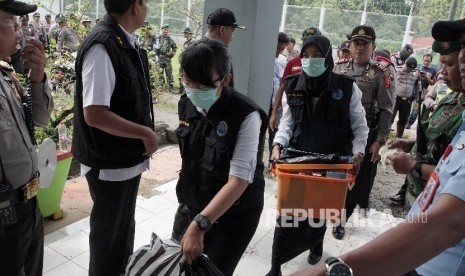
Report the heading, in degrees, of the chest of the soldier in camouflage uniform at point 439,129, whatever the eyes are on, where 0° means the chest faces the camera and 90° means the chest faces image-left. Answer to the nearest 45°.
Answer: approximately 90°

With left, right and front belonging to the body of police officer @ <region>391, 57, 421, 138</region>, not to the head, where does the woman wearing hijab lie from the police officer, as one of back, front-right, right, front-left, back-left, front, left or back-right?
front

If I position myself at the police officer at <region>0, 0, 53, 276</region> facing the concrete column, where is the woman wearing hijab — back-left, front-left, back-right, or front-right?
front-right

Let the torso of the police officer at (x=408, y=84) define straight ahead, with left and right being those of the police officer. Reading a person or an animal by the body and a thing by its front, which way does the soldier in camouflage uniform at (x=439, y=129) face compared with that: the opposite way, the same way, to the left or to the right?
to the right

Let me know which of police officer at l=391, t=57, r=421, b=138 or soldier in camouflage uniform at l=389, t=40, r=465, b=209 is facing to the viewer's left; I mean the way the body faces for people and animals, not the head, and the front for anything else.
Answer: the soldier in camouflage uniform

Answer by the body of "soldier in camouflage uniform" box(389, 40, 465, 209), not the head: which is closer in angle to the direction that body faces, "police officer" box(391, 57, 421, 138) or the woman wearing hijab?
the woman wearing hijab

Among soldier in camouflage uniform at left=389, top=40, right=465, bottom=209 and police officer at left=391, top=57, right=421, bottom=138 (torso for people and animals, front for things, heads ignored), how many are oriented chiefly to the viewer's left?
1

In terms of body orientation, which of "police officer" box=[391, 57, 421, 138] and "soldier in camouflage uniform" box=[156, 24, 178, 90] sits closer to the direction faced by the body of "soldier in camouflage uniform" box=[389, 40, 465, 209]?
the soldier in camouflage uniform

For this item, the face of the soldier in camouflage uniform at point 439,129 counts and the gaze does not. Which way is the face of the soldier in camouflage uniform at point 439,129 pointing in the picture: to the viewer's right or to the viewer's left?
to the viewer's left

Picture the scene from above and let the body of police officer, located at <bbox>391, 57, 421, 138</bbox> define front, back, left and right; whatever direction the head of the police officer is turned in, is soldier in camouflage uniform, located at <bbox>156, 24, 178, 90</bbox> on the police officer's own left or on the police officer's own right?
on the police officer's own right

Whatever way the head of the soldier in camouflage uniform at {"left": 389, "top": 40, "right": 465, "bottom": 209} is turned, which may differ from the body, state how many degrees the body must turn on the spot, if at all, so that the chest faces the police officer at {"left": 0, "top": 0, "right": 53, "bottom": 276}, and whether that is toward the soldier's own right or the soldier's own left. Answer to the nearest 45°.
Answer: approximately 45° to the soldier's own left

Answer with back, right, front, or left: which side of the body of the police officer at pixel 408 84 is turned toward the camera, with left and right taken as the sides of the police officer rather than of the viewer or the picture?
front

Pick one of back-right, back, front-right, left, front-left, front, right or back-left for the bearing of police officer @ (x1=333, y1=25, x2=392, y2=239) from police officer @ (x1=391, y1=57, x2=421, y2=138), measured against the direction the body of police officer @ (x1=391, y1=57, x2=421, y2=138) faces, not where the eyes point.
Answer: front

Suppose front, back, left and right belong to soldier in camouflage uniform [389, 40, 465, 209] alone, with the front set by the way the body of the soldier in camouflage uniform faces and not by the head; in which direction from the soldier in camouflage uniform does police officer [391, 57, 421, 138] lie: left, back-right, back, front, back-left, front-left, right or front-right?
right
